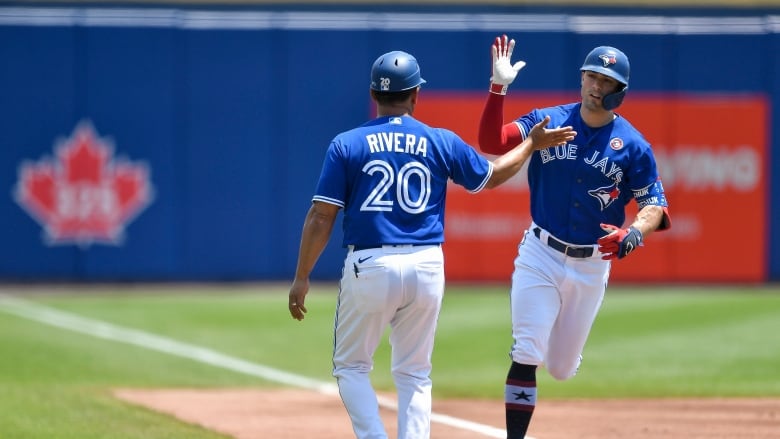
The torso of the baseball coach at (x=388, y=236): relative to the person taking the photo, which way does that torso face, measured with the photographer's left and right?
facing away from the viewer

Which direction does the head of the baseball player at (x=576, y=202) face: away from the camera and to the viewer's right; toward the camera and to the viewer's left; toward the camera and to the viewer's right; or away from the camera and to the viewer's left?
toward the camera and to the viewer's left

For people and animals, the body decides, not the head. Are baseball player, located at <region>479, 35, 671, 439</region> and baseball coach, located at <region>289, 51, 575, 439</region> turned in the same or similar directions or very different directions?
very different directions

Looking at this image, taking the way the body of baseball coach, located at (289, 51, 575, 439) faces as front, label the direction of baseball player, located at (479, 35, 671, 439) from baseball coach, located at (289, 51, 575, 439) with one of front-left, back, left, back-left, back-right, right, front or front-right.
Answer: front-right

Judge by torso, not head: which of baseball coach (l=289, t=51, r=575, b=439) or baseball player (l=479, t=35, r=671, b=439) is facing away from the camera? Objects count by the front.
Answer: baseball coach (l=289, t=51, r=575, b=439)

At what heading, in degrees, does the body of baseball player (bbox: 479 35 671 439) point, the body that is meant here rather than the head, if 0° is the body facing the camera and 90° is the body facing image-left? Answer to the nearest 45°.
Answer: approximately 0°

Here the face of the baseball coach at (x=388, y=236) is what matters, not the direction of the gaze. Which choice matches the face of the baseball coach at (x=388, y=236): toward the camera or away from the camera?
away from the camera

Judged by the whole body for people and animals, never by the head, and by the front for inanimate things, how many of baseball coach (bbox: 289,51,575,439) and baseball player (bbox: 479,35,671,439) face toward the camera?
1

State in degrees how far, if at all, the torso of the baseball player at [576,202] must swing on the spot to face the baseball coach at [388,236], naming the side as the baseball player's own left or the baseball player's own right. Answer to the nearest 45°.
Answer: approximately 45° to the baseball player's own right
